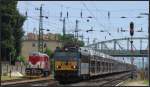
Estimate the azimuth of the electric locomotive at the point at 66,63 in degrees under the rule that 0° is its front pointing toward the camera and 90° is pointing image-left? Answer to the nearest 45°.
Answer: approximately 0°
